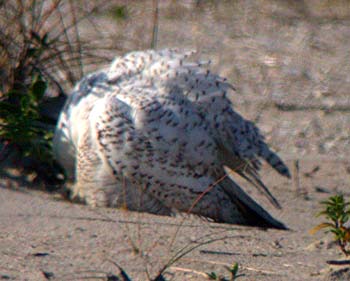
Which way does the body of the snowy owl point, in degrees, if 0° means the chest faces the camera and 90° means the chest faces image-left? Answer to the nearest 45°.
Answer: approximately 90°

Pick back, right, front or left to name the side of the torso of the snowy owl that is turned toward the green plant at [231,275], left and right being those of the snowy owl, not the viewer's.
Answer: left

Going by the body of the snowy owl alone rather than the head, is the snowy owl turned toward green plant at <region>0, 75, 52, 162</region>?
yes
